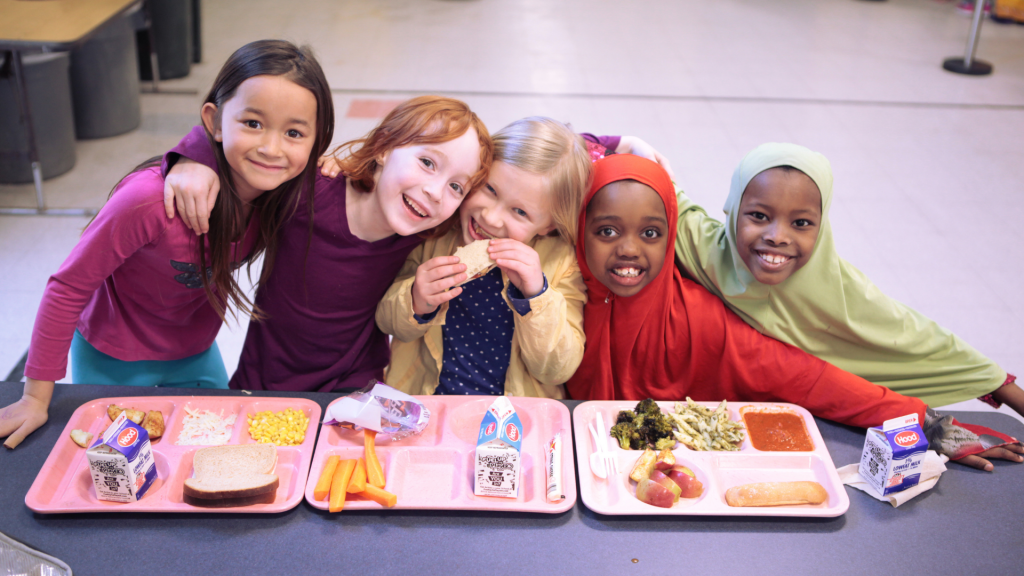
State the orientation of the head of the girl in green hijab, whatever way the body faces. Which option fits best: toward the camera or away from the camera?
toward the camera

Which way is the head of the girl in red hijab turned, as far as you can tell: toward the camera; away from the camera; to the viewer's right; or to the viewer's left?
toward the camera

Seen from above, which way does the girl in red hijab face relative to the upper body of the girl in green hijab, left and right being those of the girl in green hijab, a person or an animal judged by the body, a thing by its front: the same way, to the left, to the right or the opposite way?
the same way

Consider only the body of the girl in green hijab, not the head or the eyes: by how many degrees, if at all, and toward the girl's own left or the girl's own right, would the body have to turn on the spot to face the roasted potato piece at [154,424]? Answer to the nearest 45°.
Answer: approximately 45° to the girl's own right

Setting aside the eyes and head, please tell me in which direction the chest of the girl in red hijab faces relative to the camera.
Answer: toward the camera

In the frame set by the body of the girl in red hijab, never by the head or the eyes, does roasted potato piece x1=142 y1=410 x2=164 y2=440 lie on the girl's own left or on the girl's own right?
on the girl's own right

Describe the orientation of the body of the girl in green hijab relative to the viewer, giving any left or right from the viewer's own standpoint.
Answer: facing the viewer

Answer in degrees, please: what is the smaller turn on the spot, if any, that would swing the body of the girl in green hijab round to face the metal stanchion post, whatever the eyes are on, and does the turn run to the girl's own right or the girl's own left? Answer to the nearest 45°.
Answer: approximately 180°
